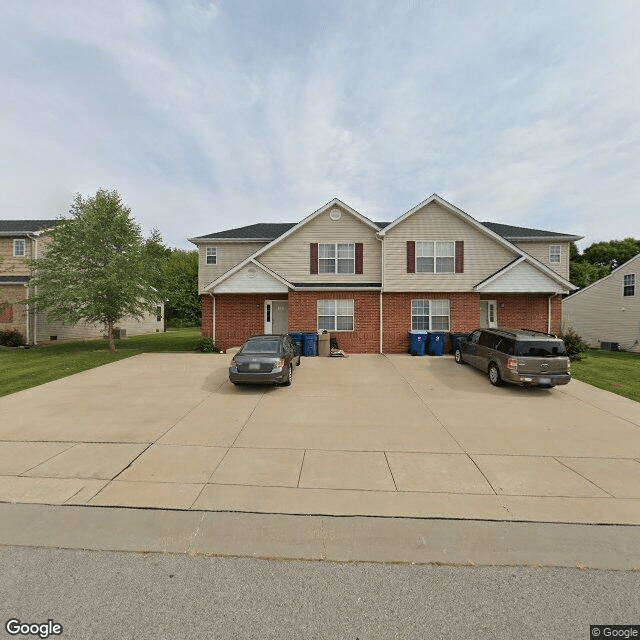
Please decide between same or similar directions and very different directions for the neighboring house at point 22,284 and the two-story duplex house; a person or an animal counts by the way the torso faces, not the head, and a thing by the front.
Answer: same or similar directions

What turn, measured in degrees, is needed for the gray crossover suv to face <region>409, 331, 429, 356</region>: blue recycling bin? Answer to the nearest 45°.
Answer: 0° — it already faces it

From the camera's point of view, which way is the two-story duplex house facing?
toward the camera

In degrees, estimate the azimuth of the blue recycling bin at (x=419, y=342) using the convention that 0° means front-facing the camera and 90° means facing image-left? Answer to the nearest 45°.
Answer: approximately 0°

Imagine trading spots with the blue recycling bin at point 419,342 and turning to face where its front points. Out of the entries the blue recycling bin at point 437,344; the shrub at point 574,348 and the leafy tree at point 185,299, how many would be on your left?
2

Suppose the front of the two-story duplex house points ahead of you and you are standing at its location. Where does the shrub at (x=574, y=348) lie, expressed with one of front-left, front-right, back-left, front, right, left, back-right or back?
left

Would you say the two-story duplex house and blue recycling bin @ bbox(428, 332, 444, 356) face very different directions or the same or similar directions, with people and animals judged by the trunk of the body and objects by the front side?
same or similar directions

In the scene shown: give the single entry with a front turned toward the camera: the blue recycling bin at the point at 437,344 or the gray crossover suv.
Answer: the blue recycling bin

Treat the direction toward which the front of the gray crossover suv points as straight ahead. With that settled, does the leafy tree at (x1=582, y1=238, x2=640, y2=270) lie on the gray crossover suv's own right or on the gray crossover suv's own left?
on the gray crossover suv's own right

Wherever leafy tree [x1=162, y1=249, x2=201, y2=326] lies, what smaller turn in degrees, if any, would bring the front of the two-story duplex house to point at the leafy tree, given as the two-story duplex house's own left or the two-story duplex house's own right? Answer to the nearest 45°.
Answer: approximately 135° to the two-story duplex house's own right

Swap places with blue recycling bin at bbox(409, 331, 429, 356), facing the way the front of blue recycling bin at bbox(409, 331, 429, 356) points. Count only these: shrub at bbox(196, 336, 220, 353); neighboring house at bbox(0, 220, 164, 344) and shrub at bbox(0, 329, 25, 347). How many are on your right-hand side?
3

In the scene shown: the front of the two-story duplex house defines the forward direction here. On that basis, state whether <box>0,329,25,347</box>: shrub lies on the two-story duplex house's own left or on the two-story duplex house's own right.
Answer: on the two-story duplex house's own right

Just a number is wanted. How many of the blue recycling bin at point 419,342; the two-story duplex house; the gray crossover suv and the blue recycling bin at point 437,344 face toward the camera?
3

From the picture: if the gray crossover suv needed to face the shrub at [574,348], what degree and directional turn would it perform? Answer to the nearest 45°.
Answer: approximately 45° to its right

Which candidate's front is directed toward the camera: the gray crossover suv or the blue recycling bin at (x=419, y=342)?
the blue recycling bin

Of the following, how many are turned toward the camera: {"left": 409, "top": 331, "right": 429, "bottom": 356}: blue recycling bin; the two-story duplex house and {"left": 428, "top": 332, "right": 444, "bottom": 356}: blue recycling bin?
3

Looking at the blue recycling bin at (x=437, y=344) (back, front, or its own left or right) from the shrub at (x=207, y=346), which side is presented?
right

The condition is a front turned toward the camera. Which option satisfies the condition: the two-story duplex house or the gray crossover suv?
the two-story duplex house

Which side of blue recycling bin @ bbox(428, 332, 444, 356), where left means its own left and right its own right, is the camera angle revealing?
front
